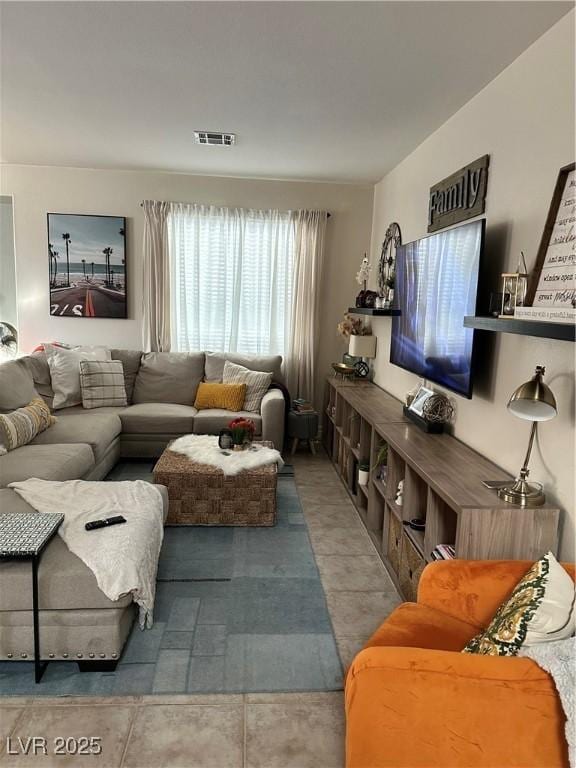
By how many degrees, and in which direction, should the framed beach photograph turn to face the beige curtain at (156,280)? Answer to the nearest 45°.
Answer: approximately 90° to its left

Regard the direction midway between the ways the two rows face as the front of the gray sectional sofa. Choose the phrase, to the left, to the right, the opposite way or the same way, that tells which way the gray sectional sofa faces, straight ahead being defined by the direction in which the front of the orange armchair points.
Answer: the opposite way

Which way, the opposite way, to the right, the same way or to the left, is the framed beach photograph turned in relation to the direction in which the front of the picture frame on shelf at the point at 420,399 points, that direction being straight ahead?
to the left

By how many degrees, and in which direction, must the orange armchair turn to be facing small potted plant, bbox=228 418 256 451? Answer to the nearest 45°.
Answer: approximately 45° to its right

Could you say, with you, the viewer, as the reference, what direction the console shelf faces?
facing to the left of the viewer

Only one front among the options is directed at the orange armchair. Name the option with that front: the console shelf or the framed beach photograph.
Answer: the framed beach photograph

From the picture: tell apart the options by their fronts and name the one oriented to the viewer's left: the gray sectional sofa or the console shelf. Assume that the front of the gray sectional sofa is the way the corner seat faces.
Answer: the console shelf

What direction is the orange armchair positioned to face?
to the viewer's left

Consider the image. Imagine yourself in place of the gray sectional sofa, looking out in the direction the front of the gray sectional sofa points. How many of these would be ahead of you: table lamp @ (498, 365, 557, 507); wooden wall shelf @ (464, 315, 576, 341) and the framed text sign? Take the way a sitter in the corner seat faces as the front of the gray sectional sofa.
3

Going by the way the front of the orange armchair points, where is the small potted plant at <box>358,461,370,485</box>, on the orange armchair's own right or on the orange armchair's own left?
on the orange armchair's own right

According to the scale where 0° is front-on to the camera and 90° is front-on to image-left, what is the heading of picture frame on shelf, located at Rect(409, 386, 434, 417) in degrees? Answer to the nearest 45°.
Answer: approximately 45°

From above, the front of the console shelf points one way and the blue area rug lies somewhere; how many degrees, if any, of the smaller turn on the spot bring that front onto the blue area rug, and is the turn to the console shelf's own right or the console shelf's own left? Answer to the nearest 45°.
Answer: approximately 45° to the console shelf's own left

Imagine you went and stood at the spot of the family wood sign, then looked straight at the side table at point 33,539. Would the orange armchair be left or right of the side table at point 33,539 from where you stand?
left

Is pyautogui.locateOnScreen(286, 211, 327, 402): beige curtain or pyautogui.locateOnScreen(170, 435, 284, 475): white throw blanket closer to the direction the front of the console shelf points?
the white throw blanket
